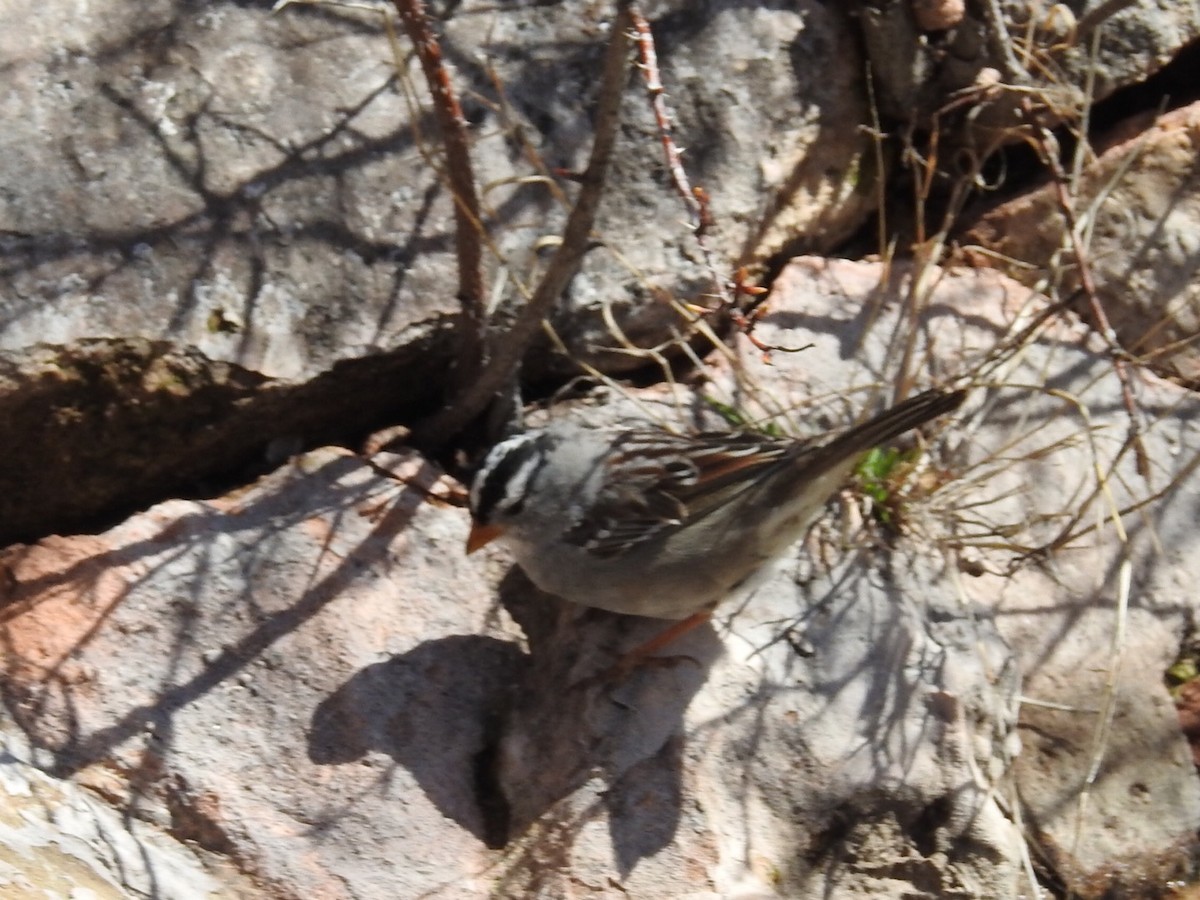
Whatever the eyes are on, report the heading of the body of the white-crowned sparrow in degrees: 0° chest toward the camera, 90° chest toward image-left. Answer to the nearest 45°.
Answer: approximately 90°

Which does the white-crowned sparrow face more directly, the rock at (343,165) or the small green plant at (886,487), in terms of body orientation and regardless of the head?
the rock
